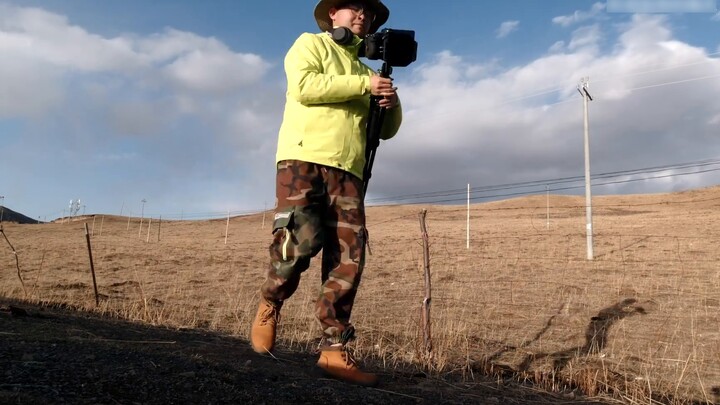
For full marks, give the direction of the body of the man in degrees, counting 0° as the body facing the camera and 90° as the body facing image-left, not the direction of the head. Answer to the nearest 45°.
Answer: approximately 315°

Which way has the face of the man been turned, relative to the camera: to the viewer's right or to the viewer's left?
to the viewer's right
